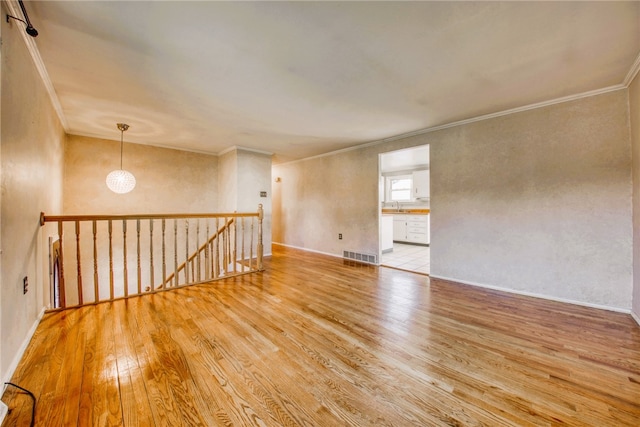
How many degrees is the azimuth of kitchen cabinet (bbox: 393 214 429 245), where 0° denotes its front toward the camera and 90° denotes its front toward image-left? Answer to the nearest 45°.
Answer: approximately 45°

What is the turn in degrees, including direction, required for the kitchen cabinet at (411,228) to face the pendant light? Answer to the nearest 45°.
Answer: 0° — it already faces it

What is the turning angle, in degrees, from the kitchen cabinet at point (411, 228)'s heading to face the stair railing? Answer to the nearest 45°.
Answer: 0° — it already faces it
